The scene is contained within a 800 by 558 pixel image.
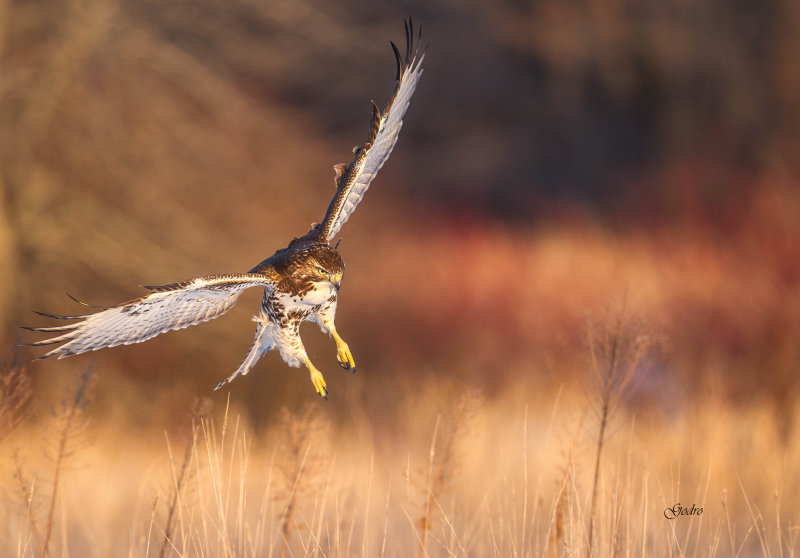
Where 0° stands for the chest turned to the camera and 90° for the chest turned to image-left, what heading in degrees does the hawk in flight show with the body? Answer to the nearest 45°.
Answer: approximately 315°
